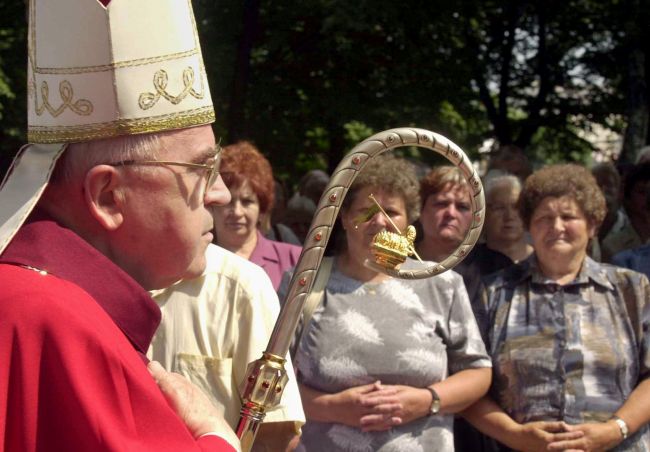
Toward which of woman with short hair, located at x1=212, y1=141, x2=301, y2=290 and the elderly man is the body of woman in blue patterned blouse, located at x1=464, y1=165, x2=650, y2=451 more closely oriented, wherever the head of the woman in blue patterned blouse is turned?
the elderly man

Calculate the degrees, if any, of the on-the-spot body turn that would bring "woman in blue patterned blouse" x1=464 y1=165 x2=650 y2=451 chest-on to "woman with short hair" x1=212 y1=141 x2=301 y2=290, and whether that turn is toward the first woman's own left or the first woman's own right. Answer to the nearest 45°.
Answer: approximately 90° to the first woman's own right

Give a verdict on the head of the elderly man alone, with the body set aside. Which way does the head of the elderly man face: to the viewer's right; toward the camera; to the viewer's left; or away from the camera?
to the viewer's right

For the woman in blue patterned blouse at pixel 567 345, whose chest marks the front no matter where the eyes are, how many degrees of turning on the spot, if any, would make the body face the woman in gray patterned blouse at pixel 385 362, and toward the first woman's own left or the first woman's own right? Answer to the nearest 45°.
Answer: approximately 45° to the first woman's own right

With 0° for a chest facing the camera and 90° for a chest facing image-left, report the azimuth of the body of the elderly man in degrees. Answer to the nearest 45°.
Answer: approximately 270°

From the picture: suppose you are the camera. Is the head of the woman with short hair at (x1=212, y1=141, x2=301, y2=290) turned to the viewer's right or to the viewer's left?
to the viewer's left

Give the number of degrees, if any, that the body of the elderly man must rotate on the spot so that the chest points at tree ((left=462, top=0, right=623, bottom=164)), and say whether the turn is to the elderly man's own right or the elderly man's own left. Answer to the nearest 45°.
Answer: approximately 45° to the elderly man's own left

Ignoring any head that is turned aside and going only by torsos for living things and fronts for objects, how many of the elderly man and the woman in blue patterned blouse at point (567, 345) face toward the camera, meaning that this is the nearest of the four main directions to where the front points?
1

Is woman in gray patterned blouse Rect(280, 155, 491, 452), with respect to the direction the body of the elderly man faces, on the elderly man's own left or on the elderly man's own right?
on the elderly man's own left

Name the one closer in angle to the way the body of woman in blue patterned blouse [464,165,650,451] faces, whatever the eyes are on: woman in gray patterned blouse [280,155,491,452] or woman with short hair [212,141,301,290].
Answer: the woman in gray patterned blouse

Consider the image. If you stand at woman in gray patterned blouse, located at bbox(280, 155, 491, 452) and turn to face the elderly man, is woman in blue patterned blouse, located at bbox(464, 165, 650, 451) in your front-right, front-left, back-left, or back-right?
back-left
